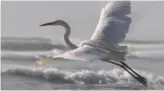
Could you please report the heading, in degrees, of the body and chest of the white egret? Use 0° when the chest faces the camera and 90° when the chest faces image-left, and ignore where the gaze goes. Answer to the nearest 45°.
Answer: approximately 90°
